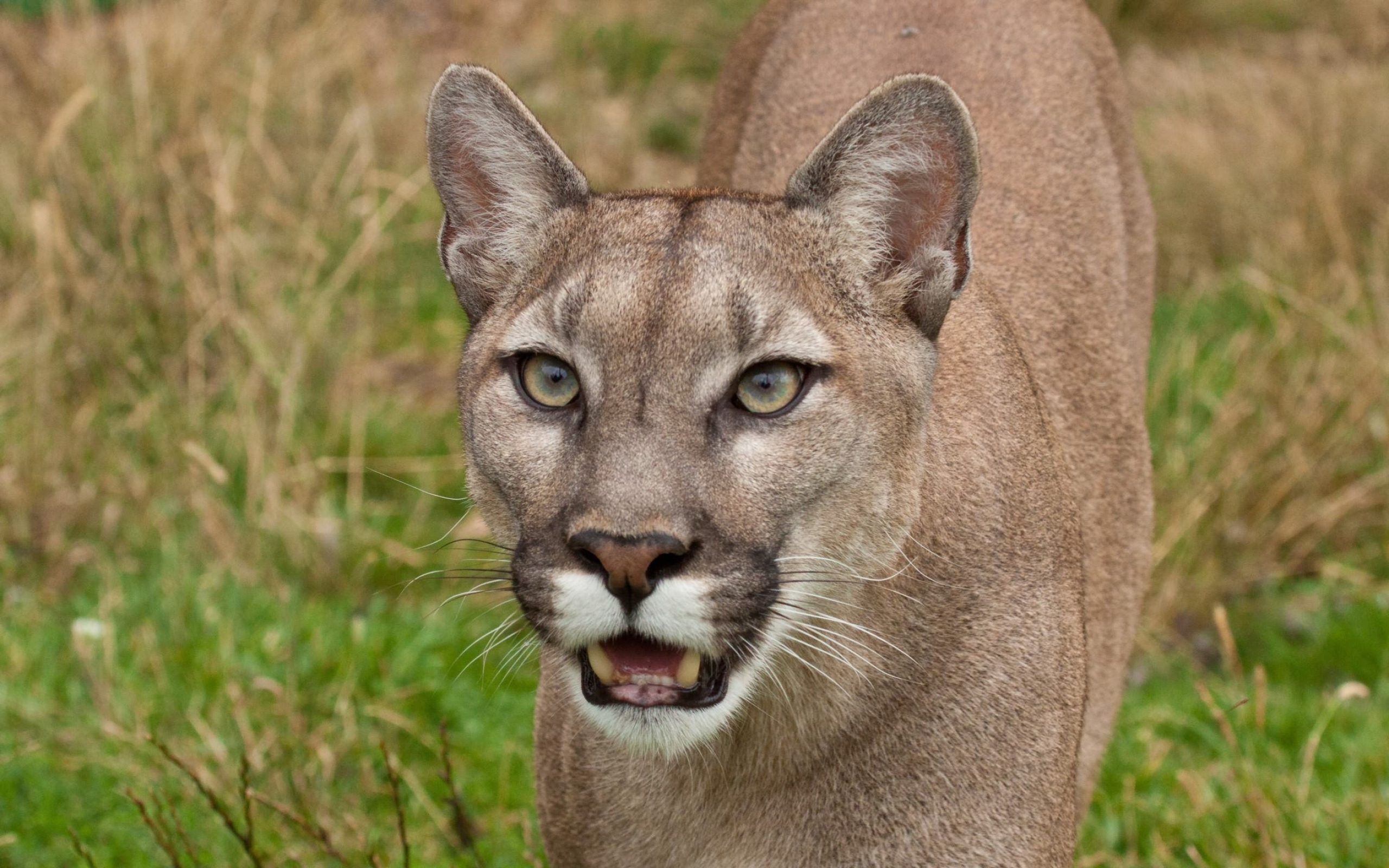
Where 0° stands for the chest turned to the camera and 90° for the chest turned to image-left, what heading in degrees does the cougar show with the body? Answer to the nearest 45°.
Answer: approximately 0°

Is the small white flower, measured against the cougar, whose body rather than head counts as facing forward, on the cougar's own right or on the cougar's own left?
on the cougar's own right
